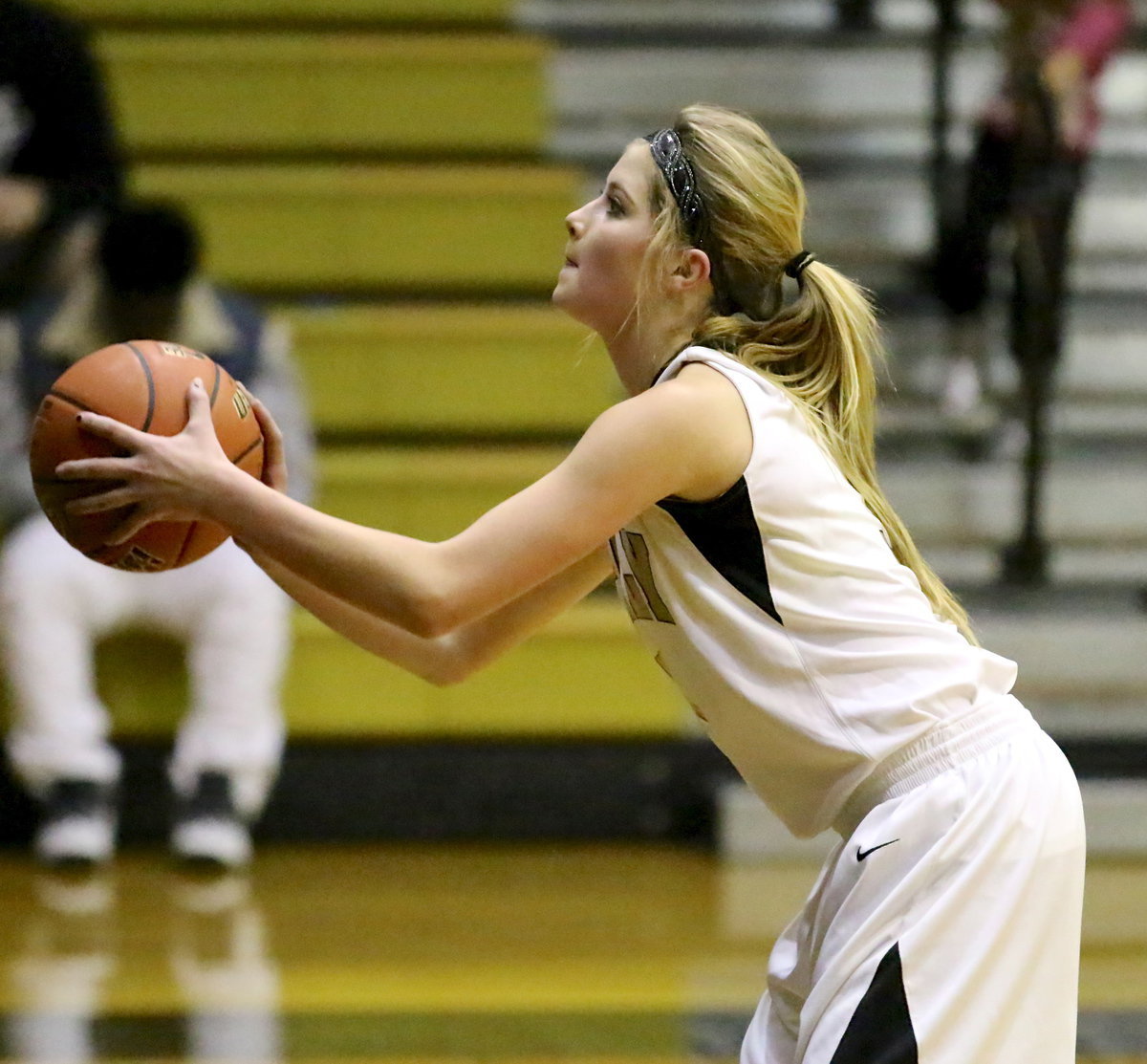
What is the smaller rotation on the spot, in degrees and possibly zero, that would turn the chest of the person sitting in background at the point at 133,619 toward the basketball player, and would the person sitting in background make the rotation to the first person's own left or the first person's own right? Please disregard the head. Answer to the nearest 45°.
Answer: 0° — they already face them

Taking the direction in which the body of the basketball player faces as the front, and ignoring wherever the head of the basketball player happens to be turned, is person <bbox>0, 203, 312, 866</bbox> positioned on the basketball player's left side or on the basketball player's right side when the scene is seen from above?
on the basketball player's right side

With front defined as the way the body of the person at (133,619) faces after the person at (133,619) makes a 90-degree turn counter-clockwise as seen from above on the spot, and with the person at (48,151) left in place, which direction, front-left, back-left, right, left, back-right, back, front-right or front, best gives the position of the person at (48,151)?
left

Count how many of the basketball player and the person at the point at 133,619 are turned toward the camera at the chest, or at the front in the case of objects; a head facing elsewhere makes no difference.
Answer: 1

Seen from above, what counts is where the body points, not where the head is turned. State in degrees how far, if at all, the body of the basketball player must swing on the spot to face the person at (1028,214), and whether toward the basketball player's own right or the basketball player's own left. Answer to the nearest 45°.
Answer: approximately 90° to the basketball player's own right

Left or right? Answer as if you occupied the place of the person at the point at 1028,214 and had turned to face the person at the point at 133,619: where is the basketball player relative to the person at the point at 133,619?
left

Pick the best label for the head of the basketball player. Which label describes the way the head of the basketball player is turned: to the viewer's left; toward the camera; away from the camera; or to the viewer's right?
to the viewer's left

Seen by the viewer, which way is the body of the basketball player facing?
to the viewer's left

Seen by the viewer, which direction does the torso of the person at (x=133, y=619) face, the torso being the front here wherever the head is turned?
toward the camera

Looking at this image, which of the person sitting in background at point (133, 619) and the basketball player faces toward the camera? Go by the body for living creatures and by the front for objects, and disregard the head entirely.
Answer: the person sitting in background
